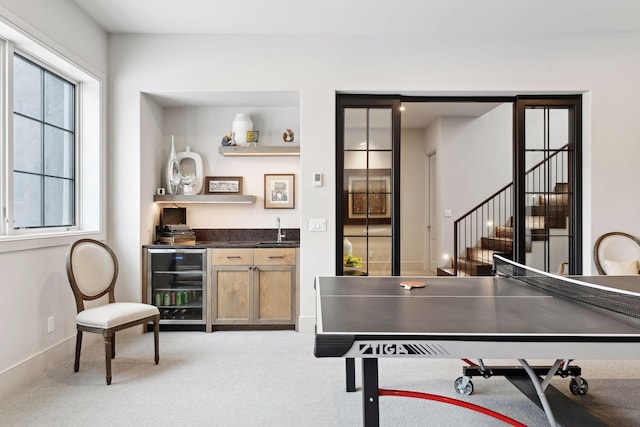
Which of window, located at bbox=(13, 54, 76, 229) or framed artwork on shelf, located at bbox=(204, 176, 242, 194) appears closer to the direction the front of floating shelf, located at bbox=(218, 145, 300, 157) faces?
the window

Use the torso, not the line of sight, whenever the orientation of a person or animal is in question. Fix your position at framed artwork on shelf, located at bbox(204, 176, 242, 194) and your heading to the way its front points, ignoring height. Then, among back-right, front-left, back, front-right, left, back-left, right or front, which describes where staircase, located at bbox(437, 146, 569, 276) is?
left

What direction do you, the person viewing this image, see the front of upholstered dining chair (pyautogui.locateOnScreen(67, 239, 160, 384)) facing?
facing the viewer and to the right of the viewer

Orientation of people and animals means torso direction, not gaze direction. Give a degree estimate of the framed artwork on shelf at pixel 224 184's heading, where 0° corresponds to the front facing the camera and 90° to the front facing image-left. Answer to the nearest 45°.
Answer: approximately 0°

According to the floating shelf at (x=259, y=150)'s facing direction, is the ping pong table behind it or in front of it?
in front

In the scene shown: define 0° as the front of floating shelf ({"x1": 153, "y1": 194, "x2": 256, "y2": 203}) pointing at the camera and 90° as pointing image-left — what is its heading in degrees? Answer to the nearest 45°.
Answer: approximately 0°
